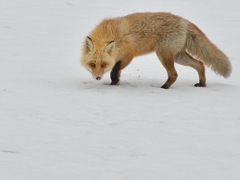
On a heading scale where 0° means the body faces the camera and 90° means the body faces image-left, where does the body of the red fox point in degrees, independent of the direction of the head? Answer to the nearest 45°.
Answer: approximately 90°
